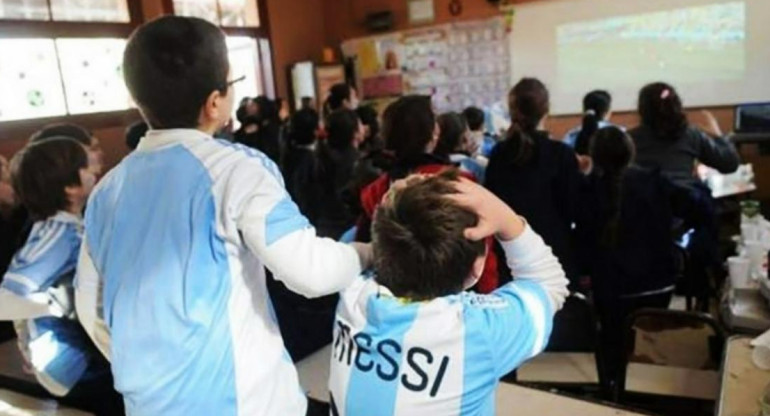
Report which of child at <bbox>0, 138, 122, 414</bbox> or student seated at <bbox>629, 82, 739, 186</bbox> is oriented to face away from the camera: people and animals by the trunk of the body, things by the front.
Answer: the student seated

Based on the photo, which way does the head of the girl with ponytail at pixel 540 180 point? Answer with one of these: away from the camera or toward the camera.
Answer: away from the camera

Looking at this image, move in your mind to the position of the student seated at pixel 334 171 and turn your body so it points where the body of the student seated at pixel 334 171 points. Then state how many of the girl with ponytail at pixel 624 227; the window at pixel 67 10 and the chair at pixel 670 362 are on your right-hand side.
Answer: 2

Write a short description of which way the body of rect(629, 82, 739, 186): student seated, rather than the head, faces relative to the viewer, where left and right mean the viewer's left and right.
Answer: facing away from the viewer

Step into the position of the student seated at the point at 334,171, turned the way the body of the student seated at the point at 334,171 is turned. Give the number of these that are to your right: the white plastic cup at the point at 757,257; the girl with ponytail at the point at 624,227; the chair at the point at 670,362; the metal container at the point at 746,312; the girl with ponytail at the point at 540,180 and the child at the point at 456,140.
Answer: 6

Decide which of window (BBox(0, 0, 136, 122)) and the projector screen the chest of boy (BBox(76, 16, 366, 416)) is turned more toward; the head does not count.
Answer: the projector screen

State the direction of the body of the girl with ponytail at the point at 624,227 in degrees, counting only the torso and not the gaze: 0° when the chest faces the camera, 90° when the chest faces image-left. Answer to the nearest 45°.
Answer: approximately 180°

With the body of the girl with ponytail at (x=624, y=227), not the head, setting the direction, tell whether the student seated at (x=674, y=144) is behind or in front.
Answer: in front

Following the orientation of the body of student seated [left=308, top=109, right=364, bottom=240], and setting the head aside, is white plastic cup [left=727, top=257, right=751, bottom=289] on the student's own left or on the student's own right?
on the student's own right

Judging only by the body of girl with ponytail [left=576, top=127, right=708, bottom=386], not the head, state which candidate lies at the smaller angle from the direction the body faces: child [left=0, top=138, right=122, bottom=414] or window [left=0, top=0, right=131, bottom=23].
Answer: the window

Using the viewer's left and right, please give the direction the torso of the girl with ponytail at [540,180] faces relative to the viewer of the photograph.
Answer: facing away from the viewer

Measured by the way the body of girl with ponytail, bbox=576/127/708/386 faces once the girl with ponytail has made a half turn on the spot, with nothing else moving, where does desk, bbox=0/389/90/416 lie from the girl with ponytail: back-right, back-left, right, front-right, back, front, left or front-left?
front-right

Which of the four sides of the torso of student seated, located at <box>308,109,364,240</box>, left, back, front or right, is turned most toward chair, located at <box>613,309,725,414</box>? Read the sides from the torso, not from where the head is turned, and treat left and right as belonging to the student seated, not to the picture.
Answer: right
